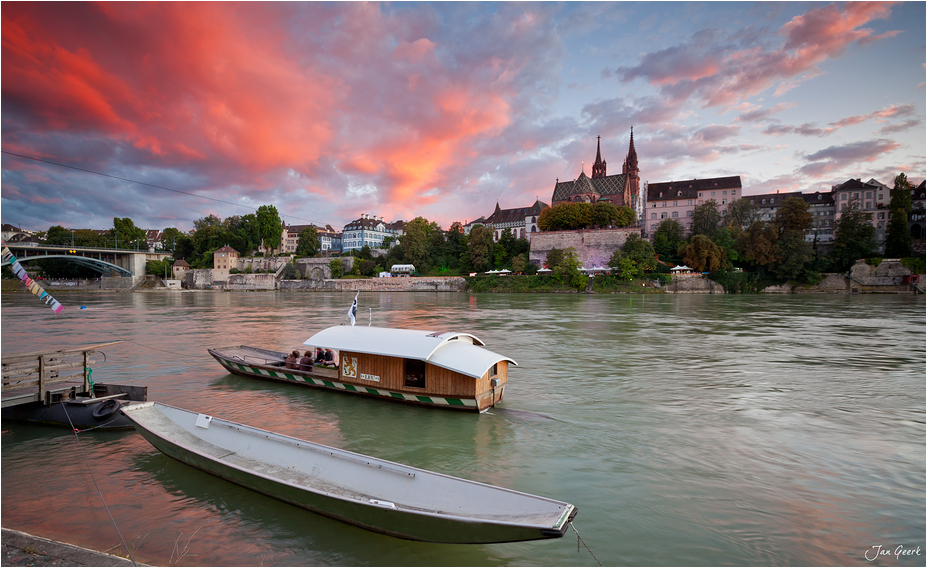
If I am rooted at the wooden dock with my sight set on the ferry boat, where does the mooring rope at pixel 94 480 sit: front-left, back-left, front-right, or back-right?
front-right

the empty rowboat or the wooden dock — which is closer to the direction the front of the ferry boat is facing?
the wooden dock

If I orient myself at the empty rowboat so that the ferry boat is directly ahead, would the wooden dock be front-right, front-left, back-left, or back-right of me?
front-left

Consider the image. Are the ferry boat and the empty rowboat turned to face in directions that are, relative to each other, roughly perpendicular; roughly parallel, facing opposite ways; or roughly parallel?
roughly parallel

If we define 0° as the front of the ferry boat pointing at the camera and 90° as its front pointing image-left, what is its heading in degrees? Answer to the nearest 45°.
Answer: approximately 135°
